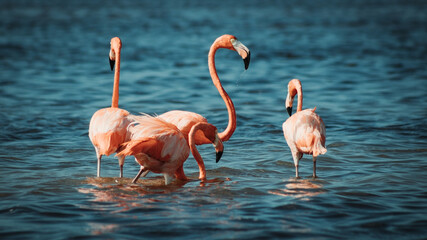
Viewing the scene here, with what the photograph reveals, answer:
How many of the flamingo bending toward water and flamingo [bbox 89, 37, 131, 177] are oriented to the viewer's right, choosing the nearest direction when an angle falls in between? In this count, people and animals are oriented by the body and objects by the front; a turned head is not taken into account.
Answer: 1

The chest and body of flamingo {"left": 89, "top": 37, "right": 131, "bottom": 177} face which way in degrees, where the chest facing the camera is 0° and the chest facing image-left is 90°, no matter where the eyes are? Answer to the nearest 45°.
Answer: approximately 180°

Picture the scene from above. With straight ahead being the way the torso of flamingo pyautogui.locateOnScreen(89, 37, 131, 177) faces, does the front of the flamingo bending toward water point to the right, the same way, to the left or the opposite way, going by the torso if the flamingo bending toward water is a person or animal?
to the right

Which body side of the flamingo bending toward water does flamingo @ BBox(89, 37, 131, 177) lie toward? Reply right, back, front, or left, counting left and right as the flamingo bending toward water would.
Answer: back

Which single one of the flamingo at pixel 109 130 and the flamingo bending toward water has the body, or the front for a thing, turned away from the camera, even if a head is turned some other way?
the flamingo

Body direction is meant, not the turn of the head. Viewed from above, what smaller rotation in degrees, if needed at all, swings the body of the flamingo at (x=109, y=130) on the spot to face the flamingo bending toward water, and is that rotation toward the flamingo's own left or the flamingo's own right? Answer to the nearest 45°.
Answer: approximately 90° to the flamingo's own right

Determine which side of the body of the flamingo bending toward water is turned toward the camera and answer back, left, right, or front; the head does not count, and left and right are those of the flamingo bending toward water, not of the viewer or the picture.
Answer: right
